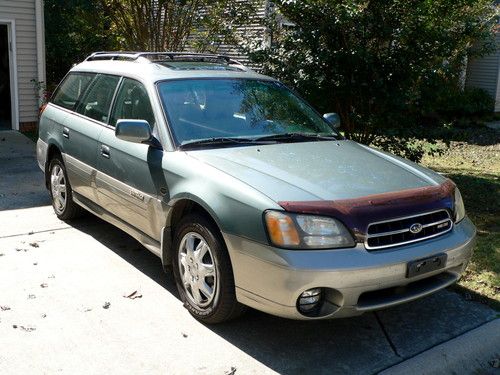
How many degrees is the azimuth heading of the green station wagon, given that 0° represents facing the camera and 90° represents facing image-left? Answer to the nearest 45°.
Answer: approximately 315°

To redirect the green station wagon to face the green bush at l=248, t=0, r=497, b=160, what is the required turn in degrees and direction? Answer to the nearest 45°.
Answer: approximately 135° to its left
